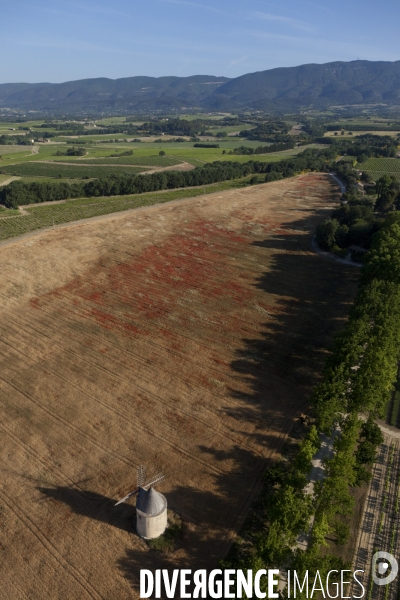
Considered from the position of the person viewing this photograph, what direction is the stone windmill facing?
facing away from the viewer and to the left of the viewer
